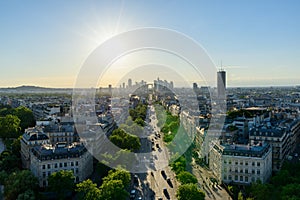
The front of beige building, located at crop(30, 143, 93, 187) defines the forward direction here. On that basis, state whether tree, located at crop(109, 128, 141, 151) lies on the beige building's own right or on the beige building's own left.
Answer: on the beige building's own left

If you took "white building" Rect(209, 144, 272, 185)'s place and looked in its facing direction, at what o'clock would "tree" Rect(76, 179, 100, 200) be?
The tree is roughly at 2 o'clock from the white building.

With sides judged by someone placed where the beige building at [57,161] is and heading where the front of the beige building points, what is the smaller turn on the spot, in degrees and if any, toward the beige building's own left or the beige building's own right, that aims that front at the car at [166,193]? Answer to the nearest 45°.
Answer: approximately 45° to the beige building's own left

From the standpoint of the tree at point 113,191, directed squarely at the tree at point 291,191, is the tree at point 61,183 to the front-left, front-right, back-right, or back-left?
back-left

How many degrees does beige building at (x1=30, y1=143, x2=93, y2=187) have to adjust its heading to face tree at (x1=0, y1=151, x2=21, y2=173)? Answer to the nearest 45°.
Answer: approximately 135° to its right

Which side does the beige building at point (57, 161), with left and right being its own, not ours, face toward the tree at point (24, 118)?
back

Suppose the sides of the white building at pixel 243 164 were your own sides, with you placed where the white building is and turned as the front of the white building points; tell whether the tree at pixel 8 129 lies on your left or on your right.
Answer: on your right

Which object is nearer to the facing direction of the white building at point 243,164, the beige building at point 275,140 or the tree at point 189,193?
the tree

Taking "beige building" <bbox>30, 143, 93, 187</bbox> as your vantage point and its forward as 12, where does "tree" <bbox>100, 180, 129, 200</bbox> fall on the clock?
The tree is roughly at 11 o'clock from the beige building.

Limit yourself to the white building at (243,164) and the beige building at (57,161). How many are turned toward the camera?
2

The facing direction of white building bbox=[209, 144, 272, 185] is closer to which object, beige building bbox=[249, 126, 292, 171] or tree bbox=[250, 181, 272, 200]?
the tree

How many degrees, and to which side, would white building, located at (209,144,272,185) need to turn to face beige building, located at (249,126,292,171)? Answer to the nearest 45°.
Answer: approximately 135° to its left

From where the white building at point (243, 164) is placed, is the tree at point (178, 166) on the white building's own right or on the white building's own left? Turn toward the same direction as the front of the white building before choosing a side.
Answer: on the white building's own right

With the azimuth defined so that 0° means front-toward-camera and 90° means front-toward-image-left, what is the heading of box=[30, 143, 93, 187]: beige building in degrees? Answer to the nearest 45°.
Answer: approximately 0°
